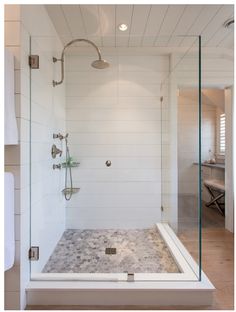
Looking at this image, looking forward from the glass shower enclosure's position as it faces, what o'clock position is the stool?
The stool is roughly at 8 o'clock from the glass shower enclosure.

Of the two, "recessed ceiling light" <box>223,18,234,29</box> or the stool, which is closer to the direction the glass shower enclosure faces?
the recessed ceiling light

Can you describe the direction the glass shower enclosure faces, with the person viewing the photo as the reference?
facing the viewer

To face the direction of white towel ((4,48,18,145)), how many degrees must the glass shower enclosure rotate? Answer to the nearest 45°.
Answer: approximately 45° to its right

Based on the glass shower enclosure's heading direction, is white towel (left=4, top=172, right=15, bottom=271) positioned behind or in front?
in front
